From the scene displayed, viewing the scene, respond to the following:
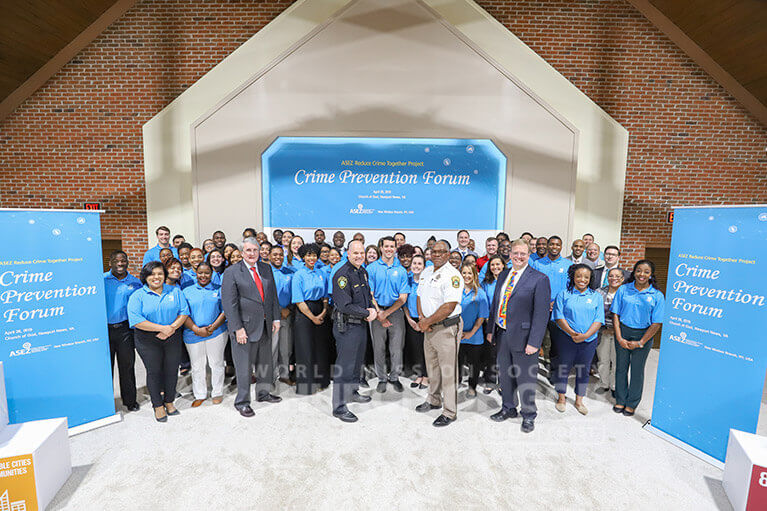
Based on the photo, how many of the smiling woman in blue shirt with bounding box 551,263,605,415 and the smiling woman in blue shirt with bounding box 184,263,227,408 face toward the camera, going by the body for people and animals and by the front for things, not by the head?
2

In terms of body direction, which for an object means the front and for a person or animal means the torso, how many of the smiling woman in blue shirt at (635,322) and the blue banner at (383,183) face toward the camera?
2

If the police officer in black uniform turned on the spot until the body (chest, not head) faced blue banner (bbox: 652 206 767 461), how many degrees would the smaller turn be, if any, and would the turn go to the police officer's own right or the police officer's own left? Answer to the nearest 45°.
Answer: approximately 45° to the police officer's own left
